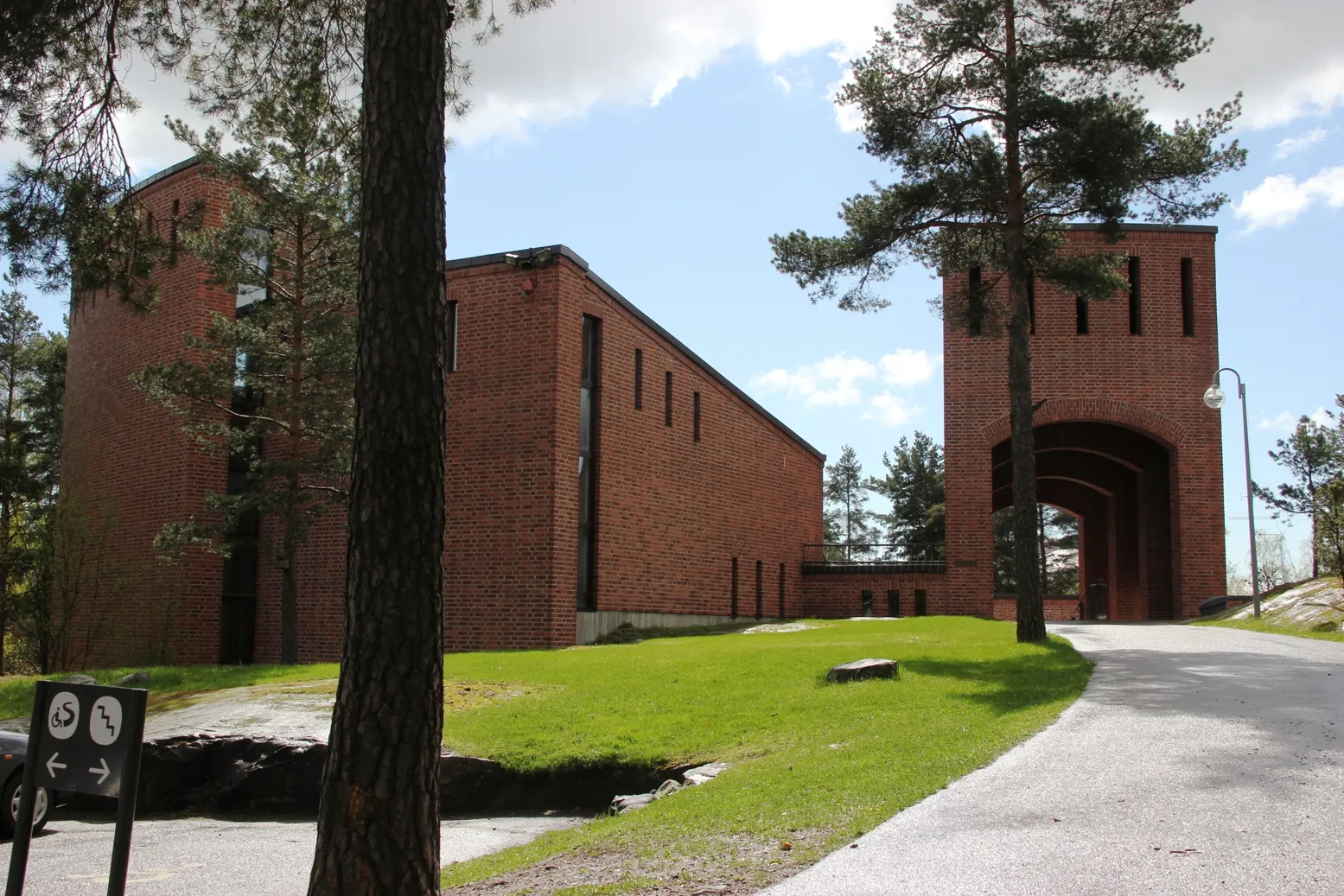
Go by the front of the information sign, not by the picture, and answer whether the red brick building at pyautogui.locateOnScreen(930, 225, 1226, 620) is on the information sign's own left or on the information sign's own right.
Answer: on the information sign's own left

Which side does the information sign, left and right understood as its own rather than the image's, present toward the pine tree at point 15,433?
back

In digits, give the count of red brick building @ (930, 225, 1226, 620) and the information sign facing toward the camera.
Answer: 2

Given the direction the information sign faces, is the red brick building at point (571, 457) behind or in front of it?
behind

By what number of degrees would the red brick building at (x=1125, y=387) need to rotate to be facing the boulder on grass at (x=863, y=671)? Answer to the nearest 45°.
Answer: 0° — it already faces it

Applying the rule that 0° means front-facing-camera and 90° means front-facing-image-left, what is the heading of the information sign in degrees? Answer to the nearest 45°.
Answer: approximately 0°

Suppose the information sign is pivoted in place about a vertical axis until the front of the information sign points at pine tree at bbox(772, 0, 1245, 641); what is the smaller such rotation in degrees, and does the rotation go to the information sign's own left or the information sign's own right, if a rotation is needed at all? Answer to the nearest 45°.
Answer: approximately 135° to the information sign's own left

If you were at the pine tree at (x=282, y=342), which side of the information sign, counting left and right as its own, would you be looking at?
back

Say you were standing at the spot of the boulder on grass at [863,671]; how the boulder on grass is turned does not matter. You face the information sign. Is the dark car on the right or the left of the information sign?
right

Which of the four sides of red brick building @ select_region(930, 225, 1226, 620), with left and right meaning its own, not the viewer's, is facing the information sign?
front

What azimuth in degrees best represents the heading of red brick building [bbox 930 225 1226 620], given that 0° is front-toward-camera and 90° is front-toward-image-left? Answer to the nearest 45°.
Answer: approximately 0°
